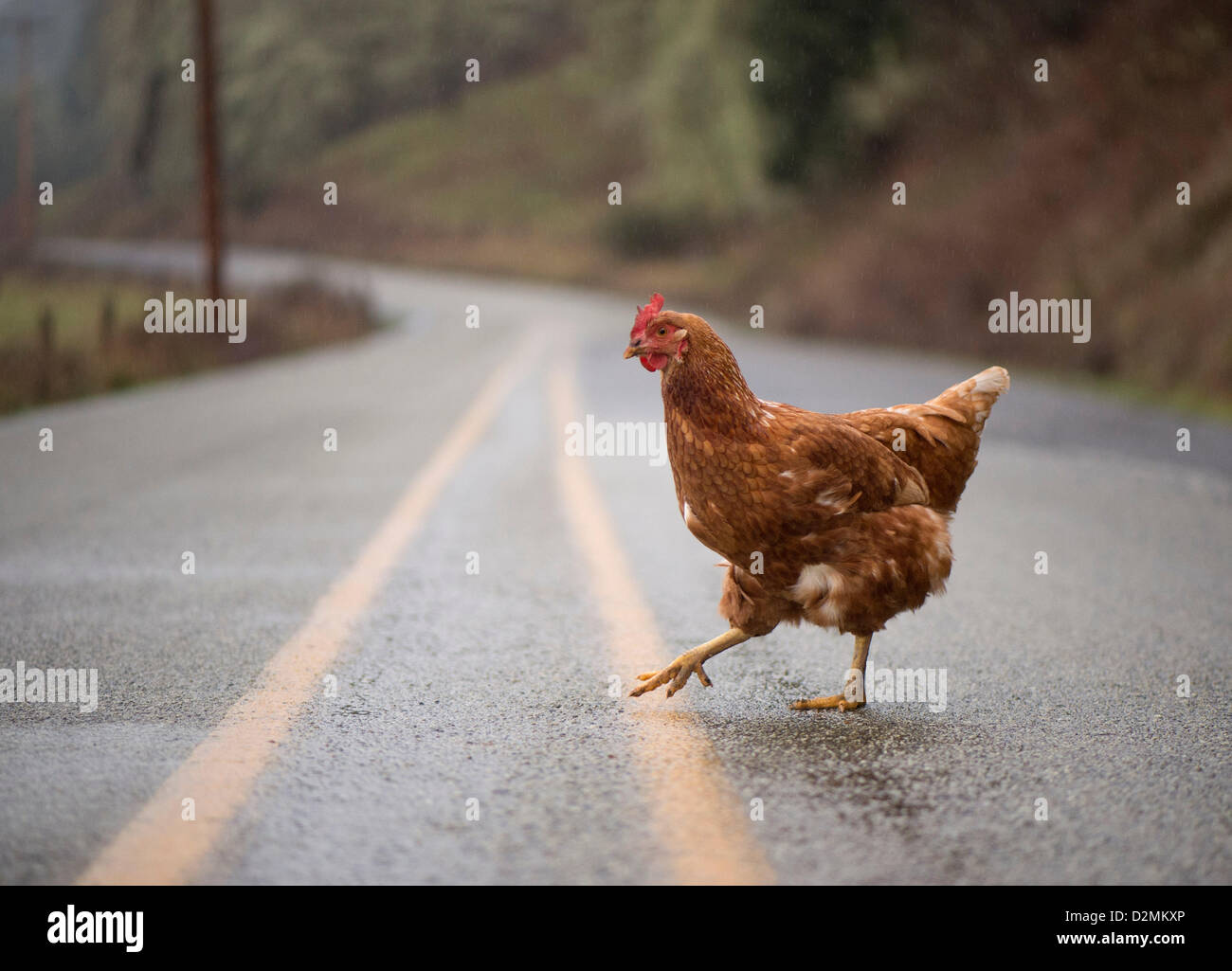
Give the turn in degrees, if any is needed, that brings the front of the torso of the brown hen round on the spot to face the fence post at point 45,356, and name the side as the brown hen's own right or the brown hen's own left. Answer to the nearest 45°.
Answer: approximately 45° to the brown hen's own right

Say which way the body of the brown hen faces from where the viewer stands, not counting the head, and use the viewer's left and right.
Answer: facing to the left of the viewer

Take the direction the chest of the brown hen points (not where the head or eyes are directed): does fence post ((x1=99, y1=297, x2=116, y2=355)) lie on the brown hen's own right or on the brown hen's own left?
on the brown hen's own right

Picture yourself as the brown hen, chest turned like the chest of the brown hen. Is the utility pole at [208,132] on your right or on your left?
on your right
